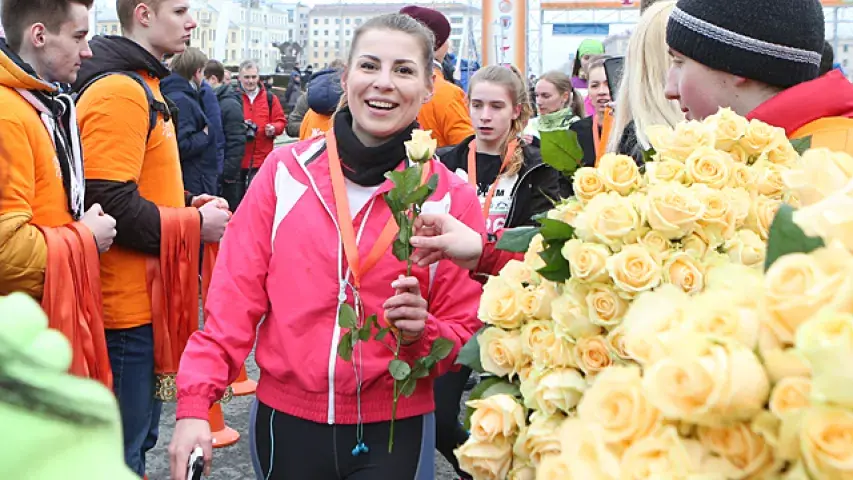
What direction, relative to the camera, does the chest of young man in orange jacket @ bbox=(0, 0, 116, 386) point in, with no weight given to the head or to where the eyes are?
to the viewer's right

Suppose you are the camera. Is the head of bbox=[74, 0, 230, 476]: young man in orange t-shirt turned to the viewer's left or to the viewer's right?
to the viewer's right

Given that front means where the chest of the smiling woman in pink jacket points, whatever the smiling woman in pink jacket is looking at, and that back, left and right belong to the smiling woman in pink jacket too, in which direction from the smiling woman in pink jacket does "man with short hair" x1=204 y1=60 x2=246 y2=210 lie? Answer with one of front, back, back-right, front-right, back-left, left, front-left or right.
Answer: back

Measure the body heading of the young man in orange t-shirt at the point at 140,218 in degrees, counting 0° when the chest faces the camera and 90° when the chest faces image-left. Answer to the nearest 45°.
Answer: approximately 270°

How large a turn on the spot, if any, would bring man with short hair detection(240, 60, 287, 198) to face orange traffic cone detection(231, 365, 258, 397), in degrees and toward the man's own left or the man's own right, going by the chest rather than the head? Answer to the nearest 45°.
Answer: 0° — they already face it

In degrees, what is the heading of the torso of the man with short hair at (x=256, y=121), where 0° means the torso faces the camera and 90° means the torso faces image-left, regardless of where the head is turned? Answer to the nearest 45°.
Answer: approximately 0°
